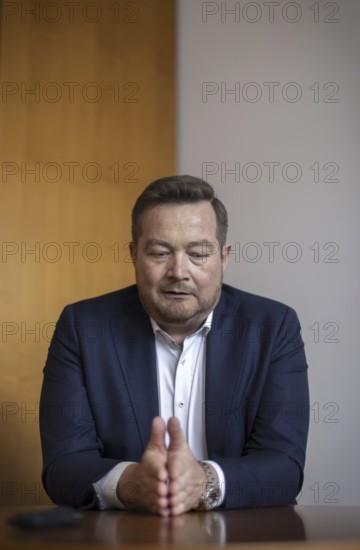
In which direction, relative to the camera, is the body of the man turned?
toward the camera

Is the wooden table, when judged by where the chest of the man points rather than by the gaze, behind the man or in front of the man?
in front

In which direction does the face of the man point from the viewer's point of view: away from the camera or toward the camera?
toward the camera
